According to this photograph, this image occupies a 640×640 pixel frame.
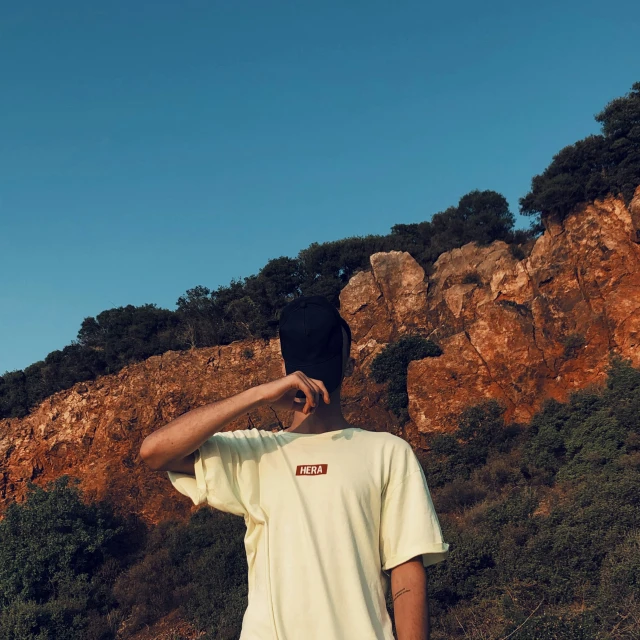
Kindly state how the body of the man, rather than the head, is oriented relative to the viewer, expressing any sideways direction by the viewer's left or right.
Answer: facing the viewer

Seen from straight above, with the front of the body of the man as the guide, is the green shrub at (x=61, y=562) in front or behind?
behind
